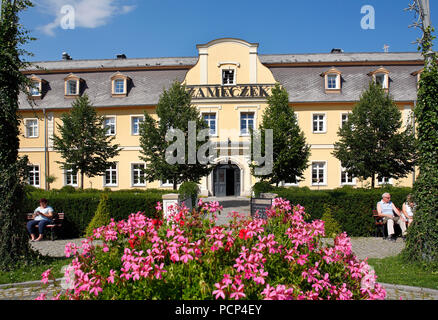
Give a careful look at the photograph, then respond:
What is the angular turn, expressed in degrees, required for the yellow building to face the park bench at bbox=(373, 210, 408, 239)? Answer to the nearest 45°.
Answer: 0° — it already faces it

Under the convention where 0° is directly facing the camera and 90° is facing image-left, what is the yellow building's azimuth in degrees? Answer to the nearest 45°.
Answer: approximately 0°

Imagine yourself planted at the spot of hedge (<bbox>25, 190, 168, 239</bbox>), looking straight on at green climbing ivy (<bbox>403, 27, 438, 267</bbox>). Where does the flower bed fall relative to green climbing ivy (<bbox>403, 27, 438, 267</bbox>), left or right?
right

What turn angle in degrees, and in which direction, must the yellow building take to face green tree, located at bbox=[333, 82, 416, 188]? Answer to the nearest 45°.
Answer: approximately 45° to its left

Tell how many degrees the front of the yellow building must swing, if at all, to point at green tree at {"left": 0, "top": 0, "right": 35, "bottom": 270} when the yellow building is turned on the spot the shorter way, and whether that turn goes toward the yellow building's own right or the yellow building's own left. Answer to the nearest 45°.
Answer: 0° — it already faces it

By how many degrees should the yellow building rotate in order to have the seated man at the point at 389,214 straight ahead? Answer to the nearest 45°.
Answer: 0° — it already faces them

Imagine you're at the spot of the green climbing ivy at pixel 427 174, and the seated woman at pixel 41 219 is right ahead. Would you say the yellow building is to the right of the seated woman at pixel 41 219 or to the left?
right

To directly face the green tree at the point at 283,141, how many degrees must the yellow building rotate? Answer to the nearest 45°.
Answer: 0° — it already faces it

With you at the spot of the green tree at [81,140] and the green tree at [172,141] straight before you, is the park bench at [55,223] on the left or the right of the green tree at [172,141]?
right
